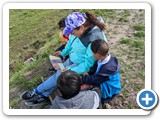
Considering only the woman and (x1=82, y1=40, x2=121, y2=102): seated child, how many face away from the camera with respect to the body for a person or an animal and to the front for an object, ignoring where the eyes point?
0

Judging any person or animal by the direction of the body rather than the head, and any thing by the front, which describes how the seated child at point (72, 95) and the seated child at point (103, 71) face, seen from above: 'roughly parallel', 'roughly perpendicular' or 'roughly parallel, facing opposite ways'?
roughly perpendicular

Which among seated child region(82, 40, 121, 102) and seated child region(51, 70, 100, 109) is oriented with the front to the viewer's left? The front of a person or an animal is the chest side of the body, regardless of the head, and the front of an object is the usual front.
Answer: seated child region(82, 40, 121, 102)

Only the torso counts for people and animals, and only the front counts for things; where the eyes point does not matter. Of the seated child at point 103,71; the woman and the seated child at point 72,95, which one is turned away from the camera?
the seated child at point 72,95

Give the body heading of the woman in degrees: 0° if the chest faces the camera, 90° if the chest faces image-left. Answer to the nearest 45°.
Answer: approximately 90°

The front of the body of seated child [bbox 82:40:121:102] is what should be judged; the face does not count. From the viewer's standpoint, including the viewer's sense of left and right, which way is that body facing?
facing to the left of the viewer

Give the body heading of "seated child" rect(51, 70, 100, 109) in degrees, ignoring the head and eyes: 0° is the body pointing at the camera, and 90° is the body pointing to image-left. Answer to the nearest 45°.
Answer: approximately 180°

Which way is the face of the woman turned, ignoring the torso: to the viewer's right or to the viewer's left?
to the viewer's left
